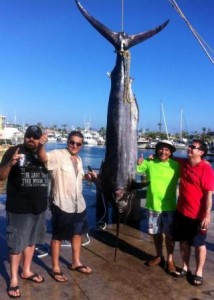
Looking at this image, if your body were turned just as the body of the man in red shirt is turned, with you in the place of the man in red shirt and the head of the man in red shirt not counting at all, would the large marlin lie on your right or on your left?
on your right

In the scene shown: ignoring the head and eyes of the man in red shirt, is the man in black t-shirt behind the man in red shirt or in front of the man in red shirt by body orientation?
in front

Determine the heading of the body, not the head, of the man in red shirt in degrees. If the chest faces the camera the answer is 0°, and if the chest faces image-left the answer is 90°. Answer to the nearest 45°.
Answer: approximately 45°

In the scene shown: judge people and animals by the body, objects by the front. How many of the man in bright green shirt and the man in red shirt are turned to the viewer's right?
0

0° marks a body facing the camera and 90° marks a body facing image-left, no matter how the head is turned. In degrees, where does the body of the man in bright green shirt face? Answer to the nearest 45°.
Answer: approximately 0°

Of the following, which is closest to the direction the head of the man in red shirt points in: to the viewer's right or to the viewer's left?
to the viewer's left

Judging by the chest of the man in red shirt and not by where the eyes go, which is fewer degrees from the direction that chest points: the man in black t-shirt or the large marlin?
the man in black t-shirt
